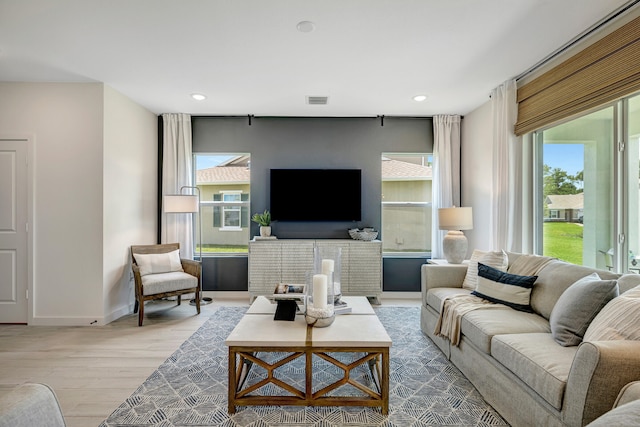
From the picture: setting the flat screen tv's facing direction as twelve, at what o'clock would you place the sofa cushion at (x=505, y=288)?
The sofa cushion is roughly at 11 o'clock from the flat screen tv.

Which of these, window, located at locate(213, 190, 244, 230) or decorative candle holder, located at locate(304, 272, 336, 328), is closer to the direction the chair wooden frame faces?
the decorative candle holder

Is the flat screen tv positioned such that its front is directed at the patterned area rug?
yes

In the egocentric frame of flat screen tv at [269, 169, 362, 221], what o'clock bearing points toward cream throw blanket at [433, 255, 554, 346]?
The cream throw blanket is roughly at 11 o'clock from the flat screen tv.

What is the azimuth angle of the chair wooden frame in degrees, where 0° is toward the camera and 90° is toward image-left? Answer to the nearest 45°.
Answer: approximately 315°

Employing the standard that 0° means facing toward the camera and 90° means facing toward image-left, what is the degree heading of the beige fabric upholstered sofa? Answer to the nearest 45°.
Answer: approximately 45°

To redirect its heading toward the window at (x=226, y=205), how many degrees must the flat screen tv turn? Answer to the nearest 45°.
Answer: approximately 90° to its right

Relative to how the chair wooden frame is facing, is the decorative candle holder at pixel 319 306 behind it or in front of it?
in front

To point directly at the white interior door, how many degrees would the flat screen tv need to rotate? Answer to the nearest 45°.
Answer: approximately 90° to its right

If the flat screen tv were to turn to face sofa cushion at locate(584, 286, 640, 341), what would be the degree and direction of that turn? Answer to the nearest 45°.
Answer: approximately 45° to its left

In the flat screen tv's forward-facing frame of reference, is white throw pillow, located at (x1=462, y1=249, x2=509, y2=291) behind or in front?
in front

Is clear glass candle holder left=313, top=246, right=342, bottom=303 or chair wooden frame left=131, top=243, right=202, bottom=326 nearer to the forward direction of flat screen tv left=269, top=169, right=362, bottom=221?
the clear glass candle holder

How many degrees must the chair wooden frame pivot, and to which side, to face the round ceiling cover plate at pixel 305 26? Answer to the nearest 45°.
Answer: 0° — it already faces it

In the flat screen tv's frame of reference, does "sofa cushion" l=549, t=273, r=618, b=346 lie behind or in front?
in front

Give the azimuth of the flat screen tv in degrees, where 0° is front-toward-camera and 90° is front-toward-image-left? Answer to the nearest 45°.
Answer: approximately 0°

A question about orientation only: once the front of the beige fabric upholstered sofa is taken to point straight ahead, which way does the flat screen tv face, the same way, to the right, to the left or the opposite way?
to the left
